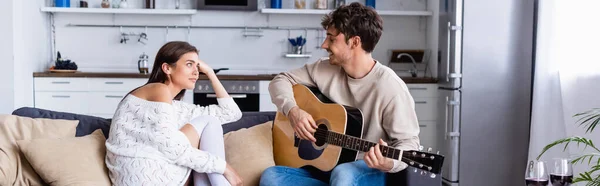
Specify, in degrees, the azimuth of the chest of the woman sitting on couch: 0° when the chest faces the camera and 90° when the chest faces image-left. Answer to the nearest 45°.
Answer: approximately 270°

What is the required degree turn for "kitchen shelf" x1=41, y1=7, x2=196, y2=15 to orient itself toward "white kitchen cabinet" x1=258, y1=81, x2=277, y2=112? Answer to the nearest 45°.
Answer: approximately 45° to its left

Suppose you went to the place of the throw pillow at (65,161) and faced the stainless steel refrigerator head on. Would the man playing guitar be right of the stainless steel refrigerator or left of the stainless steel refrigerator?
right

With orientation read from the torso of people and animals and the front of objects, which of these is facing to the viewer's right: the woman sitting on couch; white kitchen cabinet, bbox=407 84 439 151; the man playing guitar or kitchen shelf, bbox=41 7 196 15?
the woman sitting on couch

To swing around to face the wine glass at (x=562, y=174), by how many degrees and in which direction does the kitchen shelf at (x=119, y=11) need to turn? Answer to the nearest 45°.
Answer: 0° — it already faces it

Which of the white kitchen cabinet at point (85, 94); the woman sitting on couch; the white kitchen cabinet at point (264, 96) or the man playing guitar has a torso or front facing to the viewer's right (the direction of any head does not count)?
the woman sitting on couch

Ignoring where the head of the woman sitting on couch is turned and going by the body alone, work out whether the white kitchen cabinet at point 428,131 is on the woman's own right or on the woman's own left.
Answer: on the woman's own left

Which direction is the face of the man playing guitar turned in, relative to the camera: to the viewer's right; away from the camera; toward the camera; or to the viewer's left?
to the viewer's left

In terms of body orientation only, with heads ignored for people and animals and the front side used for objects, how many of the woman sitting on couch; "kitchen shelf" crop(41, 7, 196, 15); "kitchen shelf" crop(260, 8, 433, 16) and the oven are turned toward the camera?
3

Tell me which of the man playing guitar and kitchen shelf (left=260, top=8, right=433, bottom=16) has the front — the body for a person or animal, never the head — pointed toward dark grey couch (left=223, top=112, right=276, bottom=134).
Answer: the kitchen shelf
